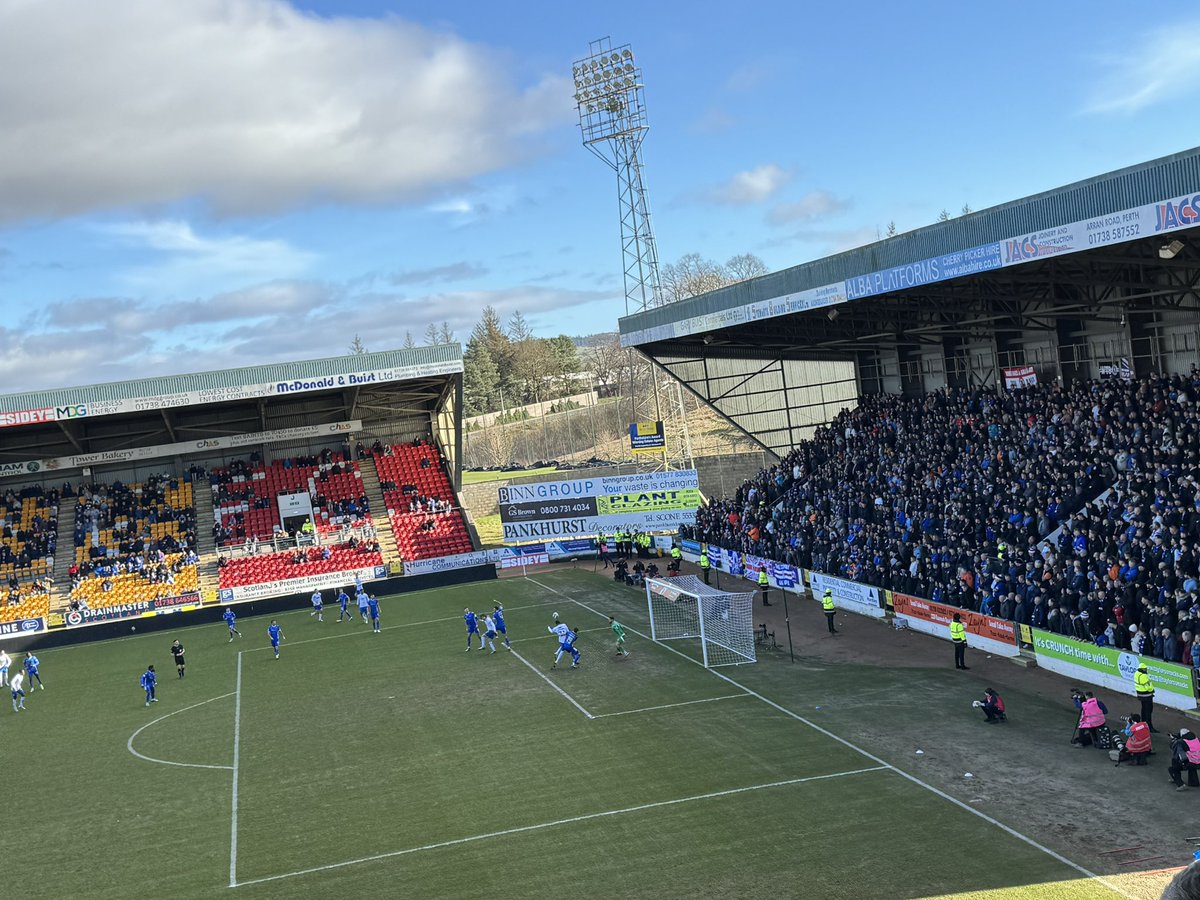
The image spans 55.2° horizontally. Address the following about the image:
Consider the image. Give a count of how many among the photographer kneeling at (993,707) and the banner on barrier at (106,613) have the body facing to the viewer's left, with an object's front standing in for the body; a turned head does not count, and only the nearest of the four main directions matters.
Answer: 1

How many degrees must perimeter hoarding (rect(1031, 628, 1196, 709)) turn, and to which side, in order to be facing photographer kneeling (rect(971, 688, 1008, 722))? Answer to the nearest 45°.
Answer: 0° — it already faces them

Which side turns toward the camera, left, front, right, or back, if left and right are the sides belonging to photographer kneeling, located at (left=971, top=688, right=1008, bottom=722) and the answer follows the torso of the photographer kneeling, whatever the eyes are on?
left

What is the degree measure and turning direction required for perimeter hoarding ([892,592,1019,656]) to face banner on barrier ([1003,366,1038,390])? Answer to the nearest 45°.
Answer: approximately 135° to its right

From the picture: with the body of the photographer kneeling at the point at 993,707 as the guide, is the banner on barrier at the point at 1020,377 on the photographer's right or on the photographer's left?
on the photographer's right

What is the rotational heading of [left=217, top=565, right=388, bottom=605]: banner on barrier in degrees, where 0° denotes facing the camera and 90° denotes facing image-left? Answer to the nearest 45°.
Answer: approximately 0°

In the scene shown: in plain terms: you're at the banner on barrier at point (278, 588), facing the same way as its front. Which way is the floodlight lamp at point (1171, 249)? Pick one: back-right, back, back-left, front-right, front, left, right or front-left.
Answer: front-left

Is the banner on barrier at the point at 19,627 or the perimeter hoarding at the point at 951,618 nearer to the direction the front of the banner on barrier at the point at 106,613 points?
the perimeter hoarding

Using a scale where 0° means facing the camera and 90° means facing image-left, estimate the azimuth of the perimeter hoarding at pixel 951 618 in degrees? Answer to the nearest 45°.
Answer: approximately 45°

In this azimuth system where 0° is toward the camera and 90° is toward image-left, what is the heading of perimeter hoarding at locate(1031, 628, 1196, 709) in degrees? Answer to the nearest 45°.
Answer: approximately 45°
